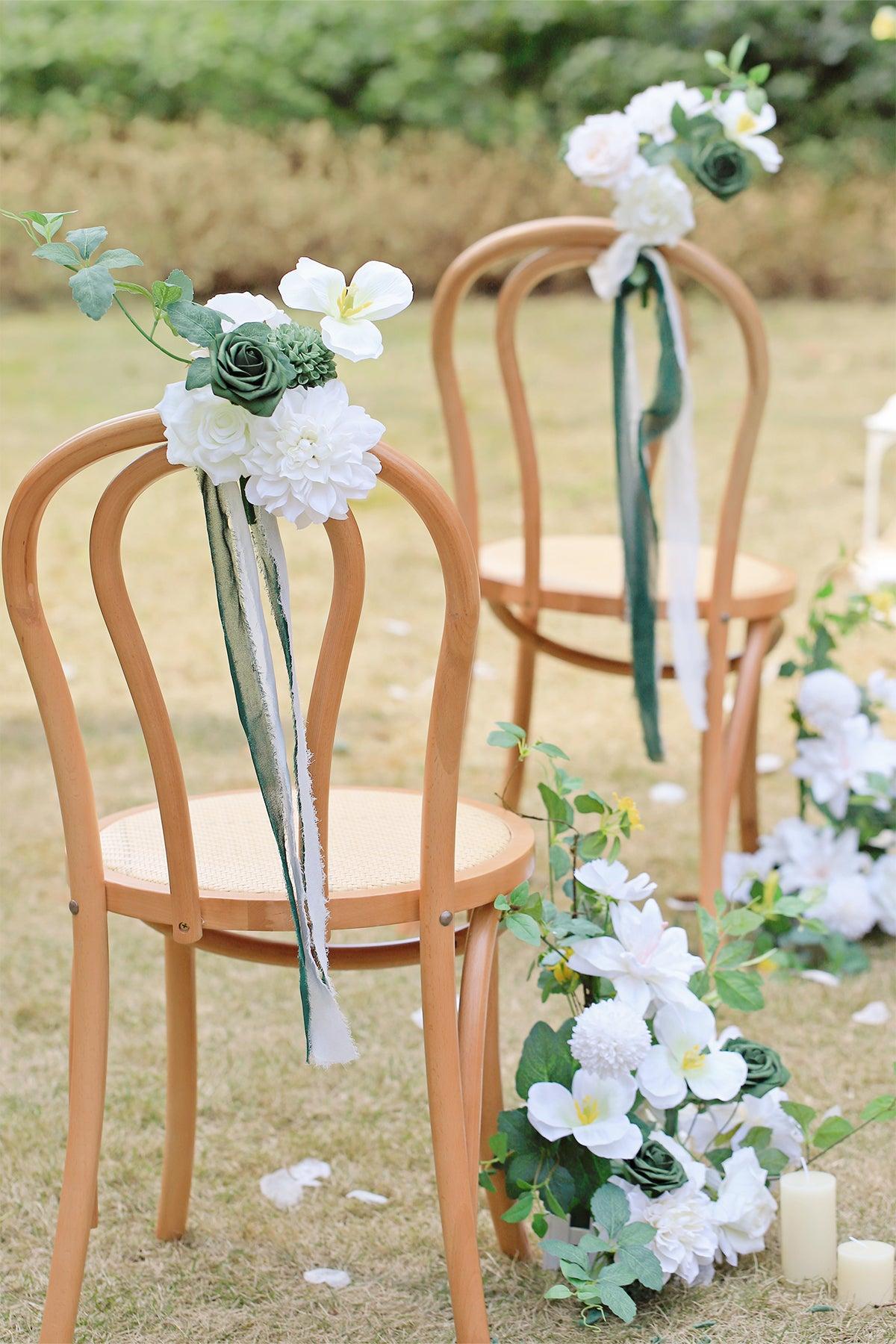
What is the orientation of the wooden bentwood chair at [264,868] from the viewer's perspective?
away from the camera

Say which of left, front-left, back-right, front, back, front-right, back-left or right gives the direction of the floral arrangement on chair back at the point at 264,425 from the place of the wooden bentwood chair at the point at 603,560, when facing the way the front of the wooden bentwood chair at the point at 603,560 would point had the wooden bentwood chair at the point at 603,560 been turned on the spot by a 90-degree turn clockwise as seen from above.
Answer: right

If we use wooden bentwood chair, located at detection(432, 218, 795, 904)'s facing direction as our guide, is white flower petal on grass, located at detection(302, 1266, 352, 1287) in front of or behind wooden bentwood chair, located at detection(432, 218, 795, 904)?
behind

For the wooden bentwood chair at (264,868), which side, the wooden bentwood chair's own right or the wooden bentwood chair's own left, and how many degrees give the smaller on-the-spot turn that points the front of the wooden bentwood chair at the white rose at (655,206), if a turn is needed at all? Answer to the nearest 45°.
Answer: approximately 45° to the wooden bentwood chair's own right

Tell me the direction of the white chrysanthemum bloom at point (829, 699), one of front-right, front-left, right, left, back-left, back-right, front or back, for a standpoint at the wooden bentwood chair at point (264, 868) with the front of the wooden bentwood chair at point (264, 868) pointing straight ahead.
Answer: front-right

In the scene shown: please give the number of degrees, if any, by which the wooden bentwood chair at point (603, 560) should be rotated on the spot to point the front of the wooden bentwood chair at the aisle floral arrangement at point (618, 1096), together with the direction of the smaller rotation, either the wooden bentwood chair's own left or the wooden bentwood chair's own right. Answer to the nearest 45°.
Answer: approximately 180°

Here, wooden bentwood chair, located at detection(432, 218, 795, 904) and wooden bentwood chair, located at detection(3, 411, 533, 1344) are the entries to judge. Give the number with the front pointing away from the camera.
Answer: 2

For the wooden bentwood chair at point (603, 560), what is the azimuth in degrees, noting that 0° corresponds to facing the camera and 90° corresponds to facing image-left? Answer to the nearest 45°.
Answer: approximately 180°

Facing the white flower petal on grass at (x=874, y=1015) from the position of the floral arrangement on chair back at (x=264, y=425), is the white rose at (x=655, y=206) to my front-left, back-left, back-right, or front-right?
front-left

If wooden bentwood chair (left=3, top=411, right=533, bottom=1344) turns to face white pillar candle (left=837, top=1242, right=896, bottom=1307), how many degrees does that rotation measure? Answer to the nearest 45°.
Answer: approximately 90° to its right
